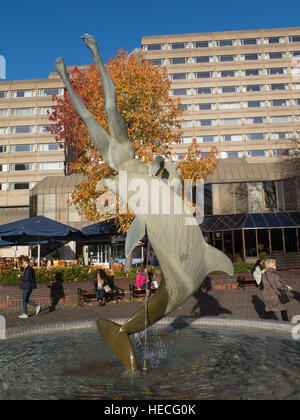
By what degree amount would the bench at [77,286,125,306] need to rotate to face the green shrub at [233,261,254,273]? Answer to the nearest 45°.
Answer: approximately 135° to its left

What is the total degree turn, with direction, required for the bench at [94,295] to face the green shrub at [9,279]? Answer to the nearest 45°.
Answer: approximately 90° to its right

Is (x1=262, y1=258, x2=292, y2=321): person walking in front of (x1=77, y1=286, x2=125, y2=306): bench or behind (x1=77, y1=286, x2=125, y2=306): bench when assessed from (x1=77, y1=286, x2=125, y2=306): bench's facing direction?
in front

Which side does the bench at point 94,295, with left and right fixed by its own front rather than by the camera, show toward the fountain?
front

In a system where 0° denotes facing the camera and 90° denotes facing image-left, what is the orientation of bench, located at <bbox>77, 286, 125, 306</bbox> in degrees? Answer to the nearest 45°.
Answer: approximately 0°

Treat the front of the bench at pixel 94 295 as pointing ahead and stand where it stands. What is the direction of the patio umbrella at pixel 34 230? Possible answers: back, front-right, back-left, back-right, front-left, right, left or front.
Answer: back-right
